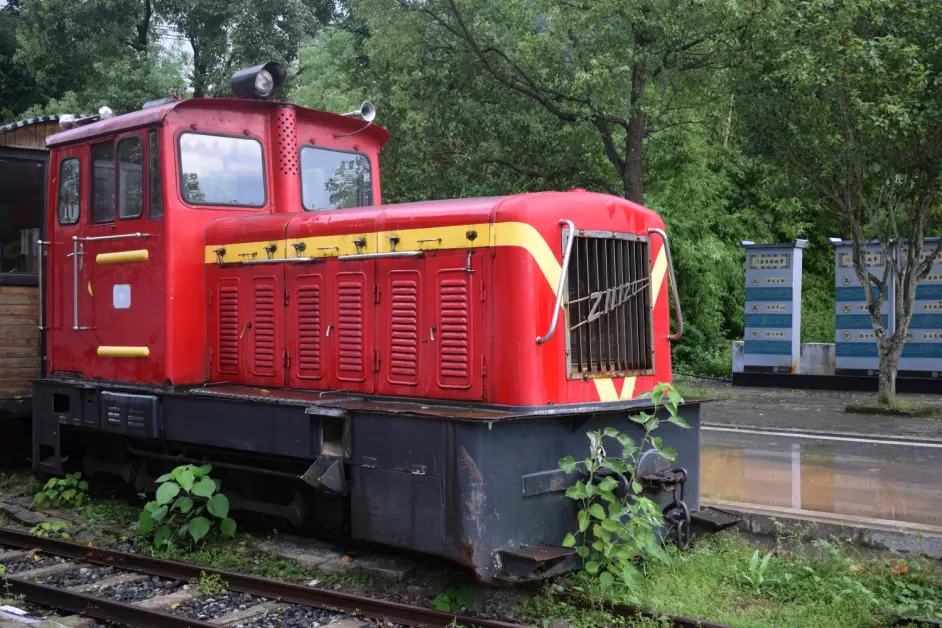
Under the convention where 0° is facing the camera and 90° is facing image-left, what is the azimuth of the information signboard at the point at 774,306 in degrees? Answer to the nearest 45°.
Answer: approximately 0°

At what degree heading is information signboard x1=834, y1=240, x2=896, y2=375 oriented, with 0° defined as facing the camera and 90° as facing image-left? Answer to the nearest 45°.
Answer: approximately 0°

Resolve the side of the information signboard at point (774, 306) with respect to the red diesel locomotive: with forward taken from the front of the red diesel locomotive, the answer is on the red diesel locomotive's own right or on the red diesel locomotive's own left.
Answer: on the red diesel locomotive's own left

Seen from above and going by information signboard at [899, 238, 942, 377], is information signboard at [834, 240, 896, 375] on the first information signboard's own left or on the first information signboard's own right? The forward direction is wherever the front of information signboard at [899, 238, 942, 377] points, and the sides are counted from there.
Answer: on the first information signboard's own right

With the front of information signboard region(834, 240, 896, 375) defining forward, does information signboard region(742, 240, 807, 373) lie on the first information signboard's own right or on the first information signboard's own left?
on the first information signboard's own right

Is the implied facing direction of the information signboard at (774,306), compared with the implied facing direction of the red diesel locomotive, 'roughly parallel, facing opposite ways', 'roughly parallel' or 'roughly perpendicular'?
roughly perpendicular

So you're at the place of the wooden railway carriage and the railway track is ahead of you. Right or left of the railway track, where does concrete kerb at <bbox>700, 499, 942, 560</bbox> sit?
left

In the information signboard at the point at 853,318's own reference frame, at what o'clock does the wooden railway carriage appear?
The wooden railway carriage is roughly at 1 o'clock from the information signboard.

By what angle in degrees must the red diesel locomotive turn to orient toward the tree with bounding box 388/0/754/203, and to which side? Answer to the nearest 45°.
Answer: approximately 90° to its left
